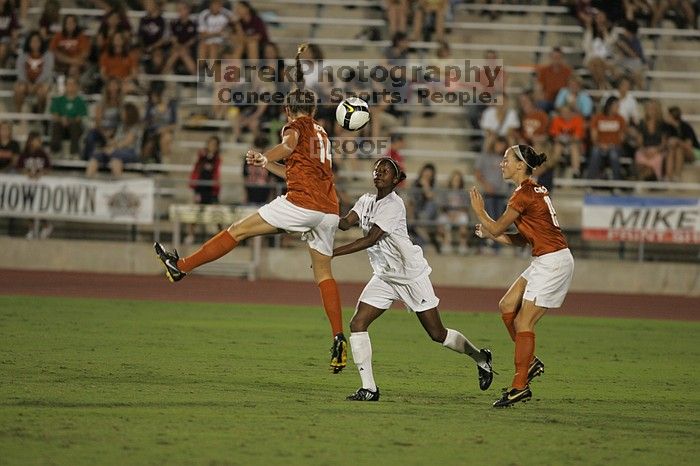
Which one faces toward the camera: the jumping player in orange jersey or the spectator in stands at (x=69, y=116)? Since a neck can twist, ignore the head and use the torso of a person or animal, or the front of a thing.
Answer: the spectator in stands

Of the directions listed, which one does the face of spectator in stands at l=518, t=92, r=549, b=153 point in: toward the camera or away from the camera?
toward the camera

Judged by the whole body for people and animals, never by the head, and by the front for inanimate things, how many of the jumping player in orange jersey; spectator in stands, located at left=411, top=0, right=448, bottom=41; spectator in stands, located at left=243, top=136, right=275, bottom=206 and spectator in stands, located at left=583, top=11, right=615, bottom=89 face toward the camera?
3

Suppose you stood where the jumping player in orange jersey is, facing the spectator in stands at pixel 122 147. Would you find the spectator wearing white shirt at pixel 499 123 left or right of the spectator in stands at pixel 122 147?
right

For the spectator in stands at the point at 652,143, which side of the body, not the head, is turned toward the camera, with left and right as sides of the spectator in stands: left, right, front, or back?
front

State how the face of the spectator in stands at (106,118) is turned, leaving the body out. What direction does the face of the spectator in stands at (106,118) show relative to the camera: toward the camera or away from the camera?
toward the camera

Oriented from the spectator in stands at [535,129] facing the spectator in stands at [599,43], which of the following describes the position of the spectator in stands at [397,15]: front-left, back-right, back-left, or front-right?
front-left

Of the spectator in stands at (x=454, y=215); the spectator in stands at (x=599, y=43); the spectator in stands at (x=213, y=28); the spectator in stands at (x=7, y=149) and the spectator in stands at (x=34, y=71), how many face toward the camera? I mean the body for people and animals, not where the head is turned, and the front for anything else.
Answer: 5

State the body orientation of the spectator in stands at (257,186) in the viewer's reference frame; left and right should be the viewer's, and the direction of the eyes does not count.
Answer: facing the viewer

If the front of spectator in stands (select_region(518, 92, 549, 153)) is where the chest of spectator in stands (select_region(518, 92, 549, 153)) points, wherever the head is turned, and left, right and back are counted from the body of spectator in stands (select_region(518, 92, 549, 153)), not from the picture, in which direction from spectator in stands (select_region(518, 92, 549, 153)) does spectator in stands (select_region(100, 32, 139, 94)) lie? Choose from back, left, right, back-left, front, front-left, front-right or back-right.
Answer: right

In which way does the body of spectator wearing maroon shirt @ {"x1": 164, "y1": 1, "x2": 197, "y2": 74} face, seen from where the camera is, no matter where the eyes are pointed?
toward the camera

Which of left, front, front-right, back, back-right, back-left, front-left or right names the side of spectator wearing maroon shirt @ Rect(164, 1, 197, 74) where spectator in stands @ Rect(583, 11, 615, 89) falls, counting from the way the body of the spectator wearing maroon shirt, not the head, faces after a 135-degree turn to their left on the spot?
front-right

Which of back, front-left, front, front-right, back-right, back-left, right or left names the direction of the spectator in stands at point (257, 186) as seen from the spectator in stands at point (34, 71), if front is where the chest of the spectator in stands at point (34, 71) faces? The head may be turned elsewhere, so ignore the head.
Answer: front-left

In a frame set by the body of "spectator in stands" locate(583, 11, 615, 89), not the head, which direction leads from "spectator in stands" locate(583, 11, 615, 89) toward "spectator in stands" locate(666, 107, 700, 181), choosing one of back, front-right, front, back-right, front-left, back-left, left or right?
front-left

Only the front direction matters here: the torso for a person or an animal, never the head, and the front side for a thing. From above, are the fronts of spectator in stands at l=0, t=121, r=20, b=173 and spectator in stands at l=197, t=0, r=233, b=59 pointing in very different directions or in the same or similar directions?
same or similar directions

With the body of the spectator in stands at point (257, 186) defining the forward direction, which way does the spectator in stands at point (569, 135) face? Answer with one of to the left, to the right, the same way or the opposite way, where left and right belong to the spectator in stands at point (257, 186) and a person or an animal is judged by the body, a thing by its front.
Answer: the same way

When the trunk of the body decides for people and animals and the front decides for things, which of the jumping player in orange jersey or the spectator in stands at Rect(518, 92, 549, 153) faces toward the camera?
the spectator in stands

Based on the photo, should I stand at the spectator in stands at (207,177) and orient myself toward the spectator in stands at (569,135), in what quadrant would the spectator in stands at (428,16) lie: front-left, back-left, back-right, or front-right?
front-left

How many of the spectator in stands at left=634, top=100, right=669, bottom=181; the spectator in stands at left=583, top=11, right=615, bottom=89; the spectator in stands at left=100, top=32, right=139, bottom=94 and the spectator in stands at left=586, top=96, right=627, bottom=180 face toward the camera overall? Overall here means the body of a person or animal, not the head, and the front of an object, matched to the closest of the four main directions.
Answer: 4

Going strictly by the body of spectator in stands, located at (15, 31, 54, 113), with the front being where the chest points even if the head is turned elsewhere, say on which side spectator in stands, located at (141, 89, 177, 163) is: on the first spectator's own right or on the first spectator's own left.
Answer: on the first spectator's own left

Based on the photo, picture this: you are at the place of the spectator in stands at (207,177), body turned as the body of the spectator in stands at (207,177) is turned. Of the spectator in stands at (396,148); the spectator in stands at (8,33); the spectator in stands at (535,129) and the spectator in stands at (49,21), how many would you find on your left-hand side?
2

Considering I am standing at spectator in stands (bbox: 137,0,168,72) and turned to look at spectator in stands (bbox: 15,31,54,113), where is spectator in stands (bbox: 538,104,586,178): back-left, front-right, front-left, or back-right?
back-left

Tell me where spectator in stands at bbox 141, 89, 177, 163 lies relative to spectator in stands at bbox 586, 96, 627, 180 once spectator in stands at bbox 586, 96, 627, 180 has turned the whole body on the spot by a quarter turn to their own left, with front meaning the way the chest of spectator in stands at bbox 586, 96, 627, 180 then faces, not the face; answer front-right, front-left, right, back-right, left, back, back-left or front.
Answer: back
